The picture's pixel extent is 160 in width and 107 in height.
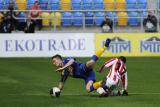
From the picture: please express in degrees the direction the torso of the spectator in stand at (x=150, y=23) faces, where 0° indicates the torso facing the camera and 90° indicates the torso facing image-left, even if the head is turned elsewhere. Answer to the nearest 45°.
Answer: approximately 0°

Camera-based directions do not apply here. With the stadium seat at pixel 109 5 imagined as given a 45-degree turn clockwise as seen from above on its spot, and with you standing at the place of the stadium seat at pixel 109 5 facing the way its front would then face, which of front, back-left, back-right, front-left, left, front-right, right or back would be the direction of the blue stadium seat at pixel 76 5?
front-right

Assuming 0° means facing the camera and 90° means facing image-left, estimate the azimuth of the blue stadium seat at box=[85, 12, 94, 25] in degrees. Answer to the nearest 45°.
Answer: approximately 0°

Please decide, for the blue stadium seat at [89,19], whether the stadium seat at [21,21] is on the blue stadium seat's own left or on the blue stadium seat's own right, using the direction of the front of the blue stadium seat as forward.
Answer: on the blue stadium seat's own right
